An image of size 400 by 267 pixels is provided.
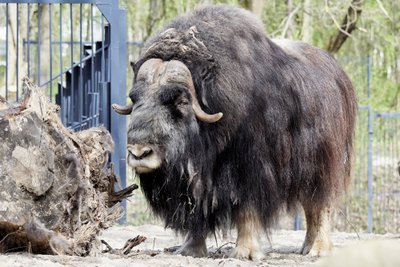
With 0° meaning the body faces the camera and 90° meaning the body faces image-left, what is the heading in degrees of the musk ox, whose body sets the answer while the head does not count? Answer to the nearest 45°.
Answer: approximately 45°

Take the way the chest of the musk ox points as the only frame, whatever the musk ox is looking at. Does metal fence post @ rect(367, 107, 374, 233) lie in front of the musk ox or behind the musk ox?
behind

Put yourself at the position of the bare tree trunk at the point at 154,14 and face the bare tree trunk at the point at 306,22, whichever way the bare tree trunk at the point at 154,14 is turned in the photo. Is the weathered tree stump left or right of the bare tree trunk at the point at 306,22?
right

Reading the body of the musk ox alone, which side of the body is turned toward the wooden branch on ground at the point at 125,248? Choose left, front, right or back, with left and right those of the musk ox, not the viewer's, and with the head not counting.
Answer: front

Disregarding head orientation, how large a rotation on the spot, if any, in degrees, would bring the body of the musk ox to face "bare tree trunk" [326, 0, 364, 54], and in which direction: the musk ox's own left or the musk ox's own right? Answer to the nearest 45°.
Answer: approximately 135° to the musk ox's own right

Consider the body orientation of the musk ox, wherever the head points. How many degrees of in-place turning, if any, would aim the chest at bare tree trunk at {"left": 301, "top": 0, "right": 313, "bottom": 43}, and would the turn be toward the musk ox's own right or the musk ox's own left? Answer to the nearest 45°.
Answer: approximately 135° to the musk ox's own right

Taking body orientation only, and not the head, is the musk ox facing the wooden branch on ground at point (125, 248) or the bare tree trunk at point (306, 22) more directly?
the wooden branch on ground

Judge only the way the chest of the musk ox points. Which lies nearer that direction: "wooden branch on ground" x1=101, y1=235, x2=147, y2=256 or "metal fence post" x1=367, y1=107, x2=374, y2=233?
the wooden branch on ground

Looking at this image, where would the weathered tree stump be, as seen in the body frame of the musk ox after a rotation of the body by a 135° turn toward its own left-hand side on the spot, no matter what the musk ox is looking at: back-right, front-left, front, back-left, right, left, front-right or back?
back-right
